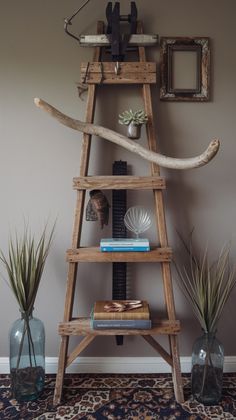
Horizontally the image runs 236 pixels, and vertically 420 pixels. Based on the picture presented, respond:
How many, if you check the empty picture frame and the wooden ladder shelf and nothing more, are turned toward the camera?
2

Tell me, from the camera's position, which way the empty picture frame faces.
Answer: facing the viewer

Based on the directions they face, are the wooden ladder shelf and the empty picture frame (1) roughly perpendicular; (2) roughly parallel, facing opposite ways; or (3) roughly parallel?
roughly parallel

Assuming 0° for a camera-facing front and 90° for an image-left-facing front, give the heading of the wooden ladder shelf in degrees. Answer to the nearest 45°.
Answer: approximately 0°
